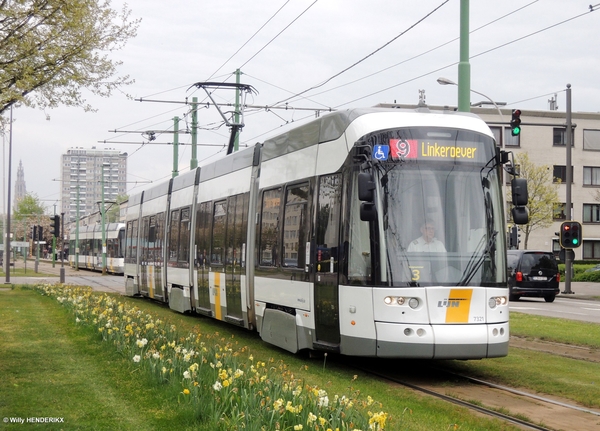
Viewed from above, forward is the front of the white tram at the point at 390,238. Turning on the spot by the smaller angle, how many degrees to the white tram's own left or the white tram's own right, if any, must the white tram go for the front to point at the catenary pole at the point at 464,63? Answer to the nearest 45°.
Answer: approximately 135° to the white tram's own left

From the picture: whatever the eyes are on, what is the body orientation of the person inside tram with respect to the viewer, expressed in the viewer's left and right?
facing the viewer and to the right of the viewer

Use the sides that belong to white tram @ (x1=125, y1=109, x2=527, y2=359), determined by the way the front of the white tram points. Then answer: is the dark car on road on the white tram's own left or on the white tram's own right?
on the white tram's own left

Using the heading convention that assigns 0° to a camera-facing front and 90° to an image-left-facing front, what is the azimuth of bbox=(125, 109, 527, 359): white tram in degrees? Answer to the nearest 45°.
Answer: approximately 315°

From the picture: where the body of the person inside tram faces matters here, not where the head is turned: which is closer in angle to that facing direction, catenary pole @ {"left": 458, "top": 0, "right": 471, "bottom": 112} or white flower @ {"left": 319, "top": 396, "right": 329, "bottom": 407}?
the white flower

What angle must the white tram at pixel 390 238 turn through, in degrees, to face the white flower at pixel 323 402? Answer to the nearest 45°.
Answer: approximately 45° to its right
